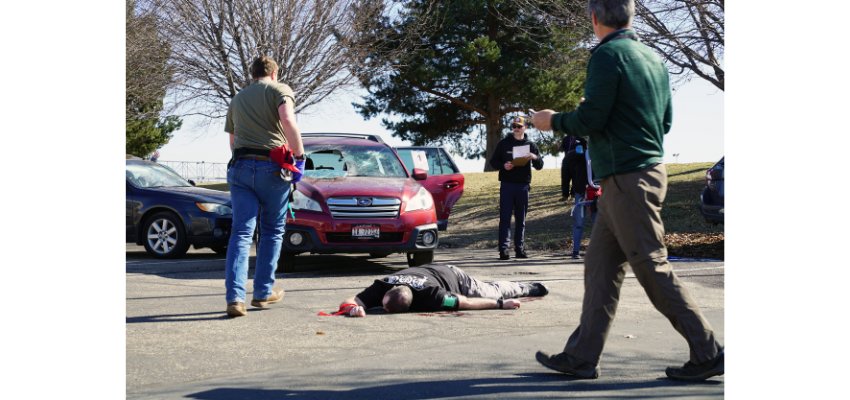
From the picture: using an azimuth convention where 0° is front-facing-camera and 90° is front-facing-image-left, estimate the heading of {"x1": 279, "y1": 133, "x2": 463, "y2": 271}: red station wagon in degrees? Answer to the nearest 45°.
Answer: approximately 0°

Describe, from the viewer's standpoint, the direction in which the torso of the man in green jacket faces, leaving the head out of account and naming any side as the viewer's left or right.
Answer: facing away from the viewer and to the left of the viewer

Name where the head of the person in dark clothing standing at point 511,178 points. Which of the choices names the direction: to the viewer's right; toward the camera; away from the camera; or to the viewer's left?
toward the camera

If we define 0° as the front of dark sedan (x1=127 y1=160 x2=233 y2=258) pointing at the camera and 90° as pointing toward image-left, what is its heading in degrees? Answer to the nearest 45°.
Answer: approximately 315°

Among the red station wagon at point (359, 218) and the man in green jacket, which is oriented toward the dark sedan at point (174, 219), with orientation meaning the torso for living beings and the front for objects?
the man in green jacket

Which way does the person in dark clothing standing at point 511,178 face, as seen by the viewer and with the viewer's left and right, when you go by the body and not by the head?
facing the viewer

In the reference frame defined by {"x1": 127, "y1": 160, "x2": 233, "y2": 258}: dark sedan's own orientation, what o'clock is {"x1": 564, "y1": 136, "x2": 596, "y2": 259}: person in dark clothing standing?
The person in dark clothing standing is roughly at 11 o'clock from the dark sedan.

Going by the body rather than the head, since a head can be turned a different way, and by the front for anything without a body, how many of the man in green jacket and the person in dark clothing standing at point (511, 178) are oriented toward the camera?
1

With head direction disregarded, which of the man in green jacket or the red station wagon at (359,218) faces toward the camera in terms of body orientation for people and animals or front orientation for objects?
the red station wagon

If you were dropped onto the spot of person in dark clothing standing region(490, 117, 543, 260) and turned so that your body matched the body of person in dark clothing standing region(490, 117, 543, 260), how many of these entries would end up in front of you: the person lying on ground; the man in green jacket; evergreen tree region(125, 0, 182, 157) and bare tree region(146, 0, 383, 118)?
2

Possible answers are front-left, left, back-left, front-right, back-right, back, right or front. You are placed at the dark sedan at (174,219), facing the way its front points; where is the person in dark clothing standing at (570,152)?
front-left

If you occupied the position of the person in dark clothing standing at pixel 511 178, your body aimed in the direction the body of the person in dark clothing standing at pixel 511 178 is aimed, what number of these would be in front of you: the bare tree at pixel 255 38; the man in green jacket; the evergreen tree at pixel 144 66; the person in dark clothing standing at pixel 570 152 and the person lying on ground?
2

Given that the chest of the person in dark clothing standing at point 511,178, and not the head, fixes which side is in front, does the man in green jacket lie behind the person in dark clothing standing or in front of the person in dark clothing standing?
in front

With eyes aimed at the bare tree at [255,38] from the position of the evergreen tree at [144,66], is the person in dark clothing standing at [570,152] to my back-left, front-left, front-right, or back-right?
front-right

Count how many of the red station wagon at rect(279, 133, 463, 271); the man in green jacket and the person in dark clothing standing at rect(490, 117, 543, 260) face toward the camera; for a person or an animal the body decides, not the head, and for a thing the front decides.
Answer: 2

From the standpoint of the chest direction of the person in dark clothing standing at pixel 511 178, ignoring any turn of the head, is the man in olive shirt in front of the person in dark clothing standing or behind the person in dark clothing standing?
in front

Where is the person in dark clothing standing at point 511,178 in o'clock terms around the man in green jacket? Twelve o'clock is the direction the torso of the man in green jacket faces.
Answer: The person in dark clothing standing is roughly at 1 o'clock from the man in green jacket.
